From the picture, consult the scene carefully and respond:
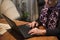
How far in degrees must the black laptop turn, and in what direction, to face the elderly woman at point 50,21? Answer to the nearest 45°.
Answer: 0° — it already faces them

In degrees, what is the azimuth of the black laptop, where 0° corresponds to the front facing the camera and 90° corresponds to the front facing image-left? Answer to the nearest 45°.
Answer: approximately 270°
